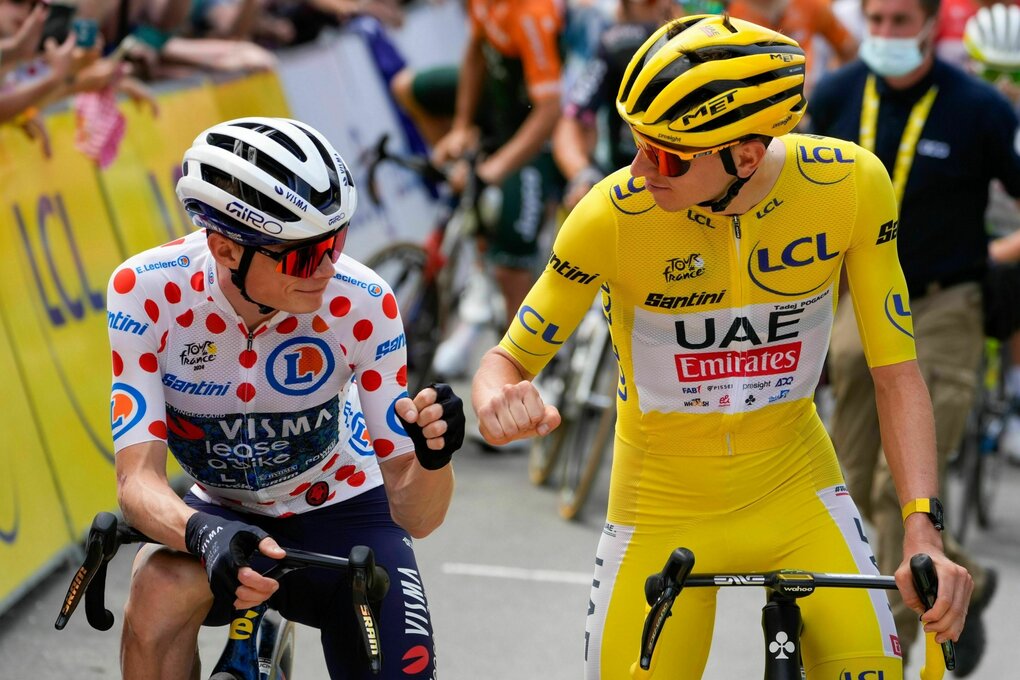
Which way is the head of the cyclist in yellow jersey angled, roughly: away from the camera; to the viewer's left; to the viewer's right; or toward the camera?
to the viewer's left

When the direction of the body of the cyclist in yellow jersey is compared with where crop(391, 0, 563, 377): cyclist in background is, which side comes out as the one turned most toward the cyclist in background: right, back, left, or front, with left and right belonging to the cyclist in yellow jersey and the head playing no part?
back

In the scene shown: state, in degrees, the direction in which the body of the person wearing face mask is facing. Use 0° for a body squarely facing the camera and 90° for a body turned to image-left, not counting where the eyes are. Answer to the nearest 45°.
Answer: approximately 0°

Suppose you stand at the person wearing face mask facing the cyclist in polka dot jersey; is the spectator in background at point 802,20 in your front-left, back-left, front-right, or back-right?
back-right

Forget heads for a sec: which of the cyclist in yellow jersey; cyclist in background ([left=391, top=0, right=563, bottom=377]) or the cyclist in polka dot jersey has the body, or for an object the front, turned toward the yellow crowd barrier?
the cyclist in background

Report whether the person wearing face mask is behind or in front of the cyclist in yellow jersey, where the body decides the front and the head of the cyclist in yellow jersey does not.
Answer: behind

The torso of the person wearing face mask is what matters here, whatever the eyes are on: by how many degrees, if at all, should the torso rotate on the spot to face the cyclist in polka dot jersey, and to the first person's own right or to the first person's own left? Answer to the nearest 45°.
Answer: approximately 45° to the first person's own right

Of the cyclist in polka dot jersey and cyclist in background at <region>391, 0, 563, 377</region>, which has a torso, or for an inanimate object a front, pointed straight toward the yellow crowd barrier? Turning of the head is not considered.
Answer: the cyclist in background

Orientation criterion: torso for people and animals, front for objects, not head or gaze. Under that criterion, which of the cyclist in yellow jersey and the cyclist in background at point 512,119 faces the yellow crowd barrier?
the cyclist in background
